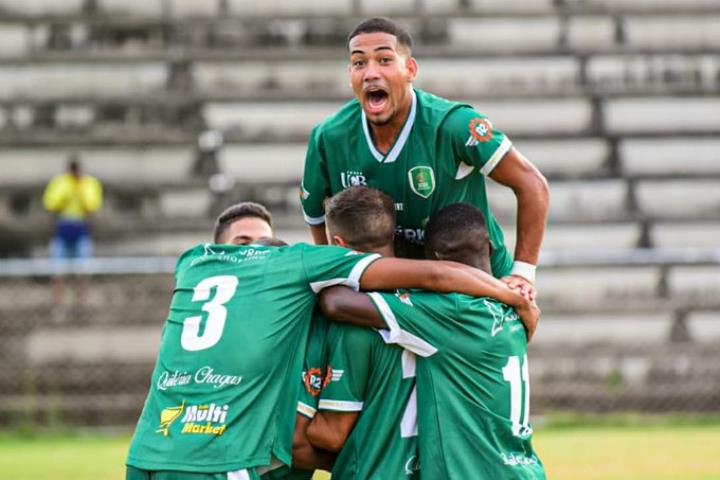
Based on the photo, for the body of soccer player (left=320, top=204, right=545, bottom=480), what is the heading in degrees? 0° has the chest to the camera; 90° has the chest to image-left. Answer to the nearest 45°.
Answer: approximately 135°

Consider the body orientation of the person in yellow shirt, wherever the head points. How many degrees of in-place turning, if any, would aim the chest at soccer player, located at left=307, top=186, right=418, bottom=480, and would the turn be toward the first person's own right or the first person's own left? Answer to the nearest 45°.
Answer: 0° — they already face them

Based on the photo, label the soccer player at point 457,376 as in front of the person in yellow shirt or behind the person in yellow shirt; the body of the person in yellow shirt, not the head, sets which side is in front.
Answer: in front

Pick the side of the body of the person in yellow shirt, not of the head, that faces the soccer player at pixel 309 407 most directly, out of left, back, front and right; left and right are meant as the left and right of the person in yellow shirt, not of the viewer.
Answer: front

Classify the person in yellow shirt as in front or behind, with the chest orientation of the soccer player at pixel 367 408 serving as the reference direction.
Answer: in front

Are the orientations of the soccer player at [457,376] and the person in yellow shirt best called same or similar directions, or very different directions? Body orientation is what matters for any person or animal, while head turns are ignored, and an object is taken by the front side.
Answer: very different directions

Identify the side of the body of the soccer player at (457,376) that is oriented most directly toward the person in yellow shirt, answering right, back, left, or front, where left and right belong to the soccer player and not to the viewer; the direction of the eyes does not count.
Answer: front

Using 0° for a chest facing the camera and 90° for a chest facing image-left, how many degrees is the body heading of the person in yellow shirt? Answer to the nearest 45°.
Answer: approximately 0°

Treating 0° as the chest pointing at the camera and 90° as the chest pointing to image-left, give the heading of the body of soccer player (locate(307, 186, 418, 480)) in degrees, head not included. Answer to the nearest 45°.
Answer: approximately 135°

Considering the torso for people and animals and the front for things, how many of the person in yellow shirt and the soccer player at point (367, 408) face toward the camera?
1

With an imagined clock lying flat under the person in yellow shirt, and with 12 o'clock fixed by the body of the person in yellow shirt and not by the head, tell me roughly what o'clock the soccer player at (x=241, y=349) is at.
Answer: The soccer player is roughly at 12 o'clock from the person in yellow shirt.

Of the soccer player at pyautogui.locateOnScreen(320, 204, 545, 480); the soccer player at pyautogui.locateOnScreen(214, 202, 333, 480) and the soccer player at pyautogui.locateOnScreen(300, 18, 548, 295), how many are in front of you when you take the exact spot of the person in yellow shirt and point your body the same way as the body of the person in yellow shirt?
3
